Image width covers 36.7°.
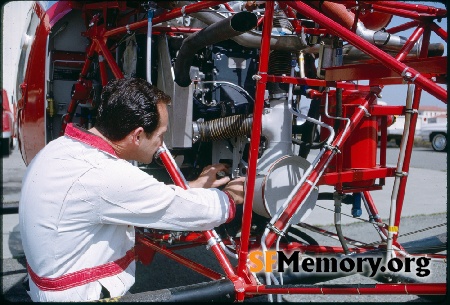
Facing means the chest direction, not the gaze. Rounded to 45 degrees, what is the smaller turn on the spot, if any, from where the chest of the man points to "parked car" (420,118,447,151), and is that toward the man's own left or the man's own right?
0° — they already face it

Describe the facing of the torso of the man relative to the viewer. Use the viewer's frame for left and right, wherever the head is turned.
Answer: facing away from the viewer and to the right of the viewer
